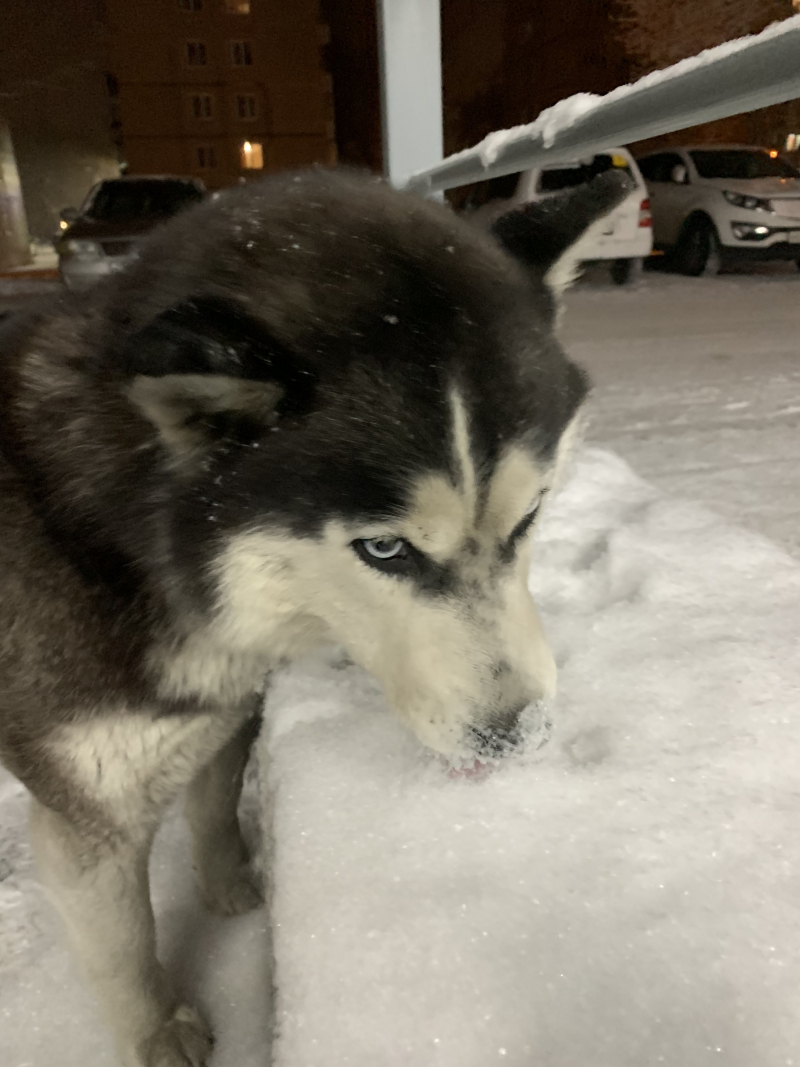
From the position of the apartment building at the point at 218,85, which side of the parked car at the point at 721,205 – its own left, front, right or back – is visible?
back

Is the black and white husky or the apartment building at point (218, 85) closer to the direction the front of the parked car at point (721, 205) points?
the black and white husky

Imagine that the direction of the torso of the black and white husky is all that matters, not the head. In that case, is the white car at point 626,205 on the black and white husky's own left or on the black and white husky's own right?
on the black and white husky's own left

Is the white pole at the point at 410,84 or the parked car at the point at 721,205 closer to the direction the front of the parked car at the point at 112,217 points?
the white pole

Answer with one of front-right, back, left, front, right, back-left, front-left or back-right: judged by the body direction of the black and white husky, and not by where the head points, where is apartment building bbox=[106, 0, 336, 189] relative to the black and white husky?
back-left

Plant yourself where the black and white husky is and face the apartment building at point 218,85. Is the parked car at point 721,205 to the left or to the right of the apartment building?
right

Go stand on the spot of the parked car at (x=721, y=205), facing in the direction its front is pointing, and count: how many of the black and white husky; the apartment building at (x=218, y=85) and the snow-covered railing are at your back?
1

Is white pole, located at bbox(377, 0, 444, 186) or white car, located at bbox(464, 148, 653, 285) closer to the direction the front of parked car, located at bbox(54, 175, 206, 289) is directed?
the white pole

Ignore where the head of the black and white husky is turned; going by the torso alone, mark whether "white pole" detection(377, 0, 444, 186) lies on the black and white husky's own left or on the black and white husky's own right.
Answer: on the black and white husky's own left

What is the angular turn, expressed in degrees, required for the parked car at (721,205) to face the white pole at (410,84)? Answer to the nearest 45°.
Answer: approximately 45° to its right

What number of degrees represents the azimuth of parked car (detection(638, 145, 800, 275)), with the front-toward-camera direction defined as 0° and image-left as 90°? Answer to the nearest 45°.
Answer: approximately 315°

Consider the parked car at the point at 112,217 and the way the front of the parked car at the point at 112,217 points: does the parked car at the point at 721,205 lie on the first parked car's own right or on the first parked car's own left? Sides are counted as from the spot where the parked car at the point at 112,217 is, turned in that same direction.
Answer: on the first parked car's own left

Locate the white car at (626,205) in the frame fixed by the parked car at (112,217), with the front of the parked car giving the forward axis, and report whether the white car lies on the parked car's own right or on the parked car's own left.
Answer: on the parked car's own left
